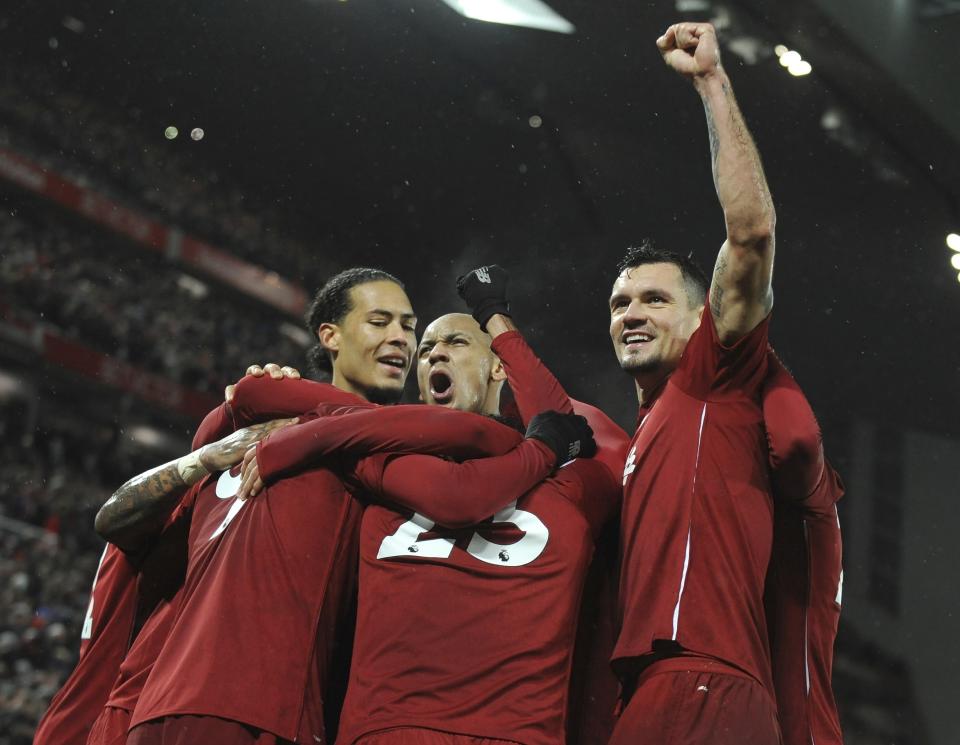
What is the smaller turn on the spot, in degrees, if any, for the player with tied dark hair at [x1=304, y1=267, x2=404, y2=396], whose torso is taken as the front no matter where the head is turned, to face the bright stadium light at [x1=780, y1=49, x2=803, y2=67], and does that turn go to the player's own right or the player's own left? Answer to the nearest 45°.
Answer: approximately 90° to the player's own left

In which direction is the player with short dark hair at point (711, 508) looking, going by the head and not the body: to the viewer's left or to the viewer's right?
to the viewer's left

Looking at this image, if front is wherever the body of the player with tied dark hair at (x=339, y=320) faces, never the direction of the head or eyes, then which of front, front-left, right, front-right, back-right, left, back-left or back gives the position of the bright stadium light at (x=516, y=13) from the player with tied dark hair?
back-left

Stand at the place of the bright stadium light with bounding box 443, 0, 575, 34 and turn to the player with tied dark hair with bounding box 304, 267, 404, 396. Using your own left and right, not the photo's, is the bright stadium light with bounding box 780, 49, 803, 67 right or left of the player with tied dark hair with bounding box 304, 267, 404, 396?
left
